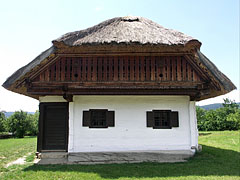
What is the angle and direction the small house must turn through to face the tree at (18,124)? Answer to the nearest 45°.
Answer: approximately 135° to its right

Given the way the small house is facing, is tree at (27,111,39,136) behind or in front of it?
behind

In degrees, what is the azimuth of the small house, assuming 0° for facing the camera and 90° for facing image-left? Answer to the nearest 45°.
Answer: approximately 0°
